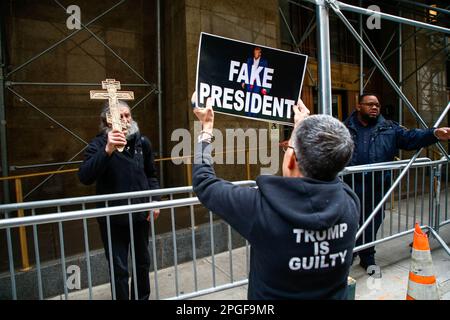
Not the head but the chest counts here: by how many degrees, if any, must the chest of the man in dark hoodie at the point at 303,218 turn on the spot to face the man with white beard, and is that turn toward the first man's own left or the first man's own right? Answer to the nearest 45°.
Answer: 0° — they already face them

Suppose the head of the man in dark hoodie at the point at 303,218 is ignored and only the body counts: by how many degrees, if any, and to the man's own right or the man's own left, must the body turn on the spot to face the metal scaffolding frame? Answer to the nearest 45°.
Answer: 0° — they already face it

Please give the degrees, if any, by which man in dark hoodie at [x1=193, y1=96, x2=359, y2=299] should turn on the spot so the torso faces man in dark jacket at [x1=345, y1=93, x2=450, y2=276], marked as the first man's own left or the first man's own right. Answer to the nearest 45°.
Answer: approximately 45° to the first man's own right

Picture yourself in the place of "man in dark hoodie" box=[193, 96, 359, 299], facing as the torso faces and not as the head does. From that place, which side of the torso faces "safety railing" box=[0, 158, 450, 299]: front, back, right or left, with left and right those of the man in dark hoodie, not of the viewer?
front

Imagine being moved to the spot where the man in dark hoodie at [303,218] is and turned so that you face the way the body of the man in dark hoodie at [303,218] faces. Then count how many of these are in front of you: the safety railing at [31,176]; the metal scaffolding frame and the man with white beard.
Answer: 3

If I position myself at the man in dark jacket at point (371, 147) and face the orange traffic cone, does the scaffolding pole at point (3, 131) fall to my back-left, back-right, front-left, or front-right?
back-right

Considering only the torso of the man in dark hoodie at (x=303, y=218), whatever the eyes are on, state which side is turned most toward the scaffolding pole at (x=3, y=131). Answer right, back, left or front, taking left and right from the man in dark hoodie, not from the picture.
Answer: front

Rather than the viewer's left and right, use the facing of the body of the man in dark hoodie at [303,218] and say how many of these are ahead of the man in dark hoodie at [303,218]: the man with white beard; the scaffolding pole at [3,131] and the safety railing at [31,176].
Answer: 3

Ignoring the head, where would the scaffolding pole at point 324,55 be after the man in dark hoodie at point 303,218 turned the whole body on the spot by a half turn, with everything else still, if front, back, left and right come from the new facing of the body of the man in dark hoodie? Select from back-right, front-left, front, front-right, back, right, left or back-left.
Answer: back-left

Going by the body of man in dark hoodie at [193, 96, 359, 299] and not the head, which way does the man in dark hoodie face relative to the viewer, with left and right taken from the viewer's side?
facing away from the viewer and to the left of the viewer

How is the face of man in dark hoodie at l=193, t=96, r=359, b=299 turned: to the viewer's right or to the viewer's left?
to the viewer's left
